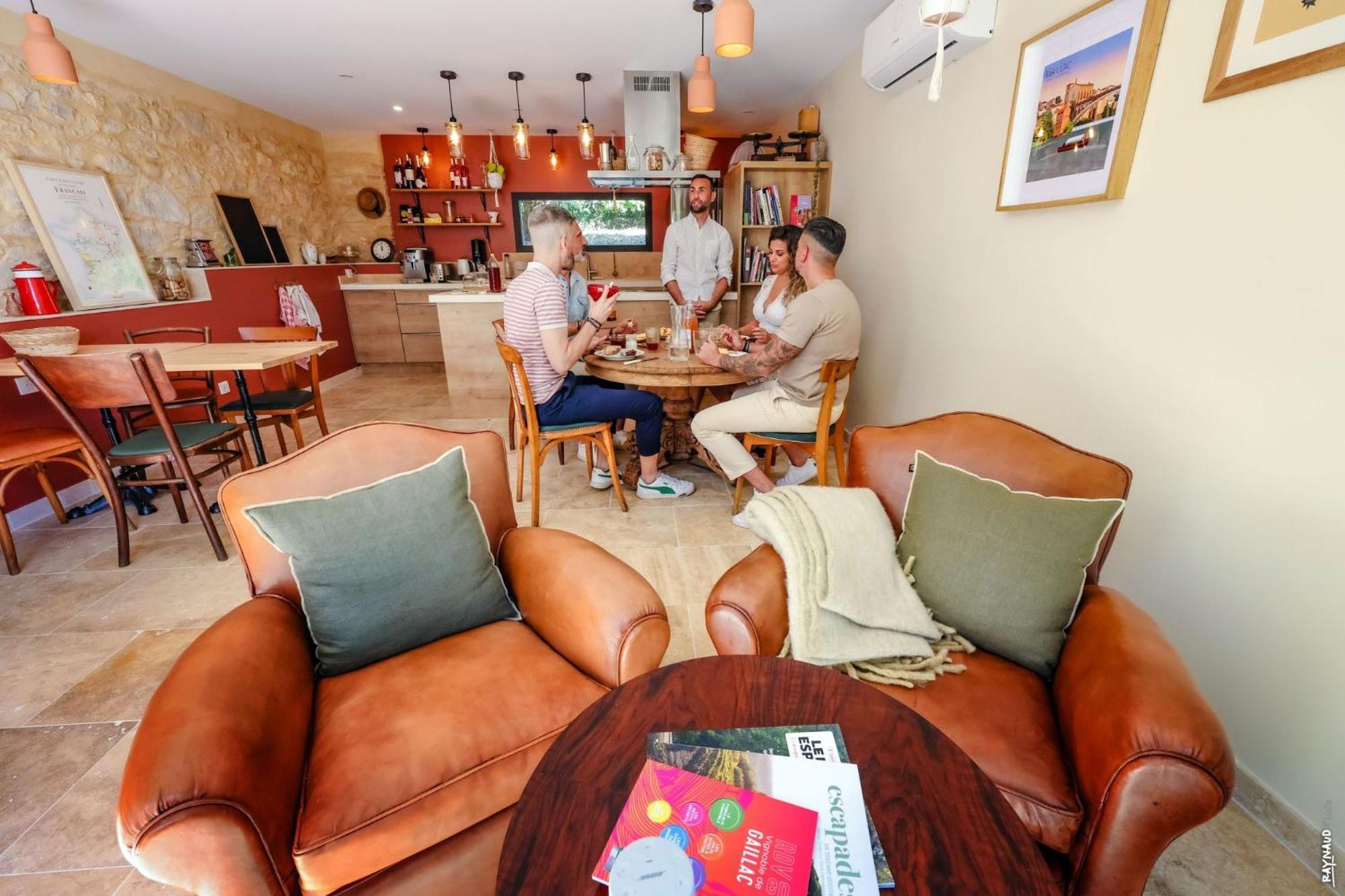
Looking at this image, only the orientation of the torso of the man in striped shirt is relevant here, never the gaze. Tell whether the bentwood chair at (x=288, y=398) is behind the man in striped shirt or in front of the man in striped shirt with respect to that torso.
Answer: behind

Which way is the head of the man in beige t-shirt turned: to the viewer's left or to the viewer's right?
to the viewer's left

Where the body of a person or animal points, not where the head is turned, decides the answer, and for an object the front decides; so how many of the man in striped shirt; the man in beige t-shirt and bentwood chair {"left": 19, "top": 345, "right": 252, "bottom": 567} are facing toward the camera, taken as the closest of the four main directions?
0

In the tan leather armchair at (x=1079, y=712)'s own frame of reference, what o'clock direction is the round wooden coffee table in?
The round wooden coffee table is roughly at 12 o'clock from the tan leather armchair.

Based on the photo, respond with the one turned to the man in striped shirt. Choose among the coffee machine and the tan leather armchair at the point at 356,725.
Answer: the coffee machine

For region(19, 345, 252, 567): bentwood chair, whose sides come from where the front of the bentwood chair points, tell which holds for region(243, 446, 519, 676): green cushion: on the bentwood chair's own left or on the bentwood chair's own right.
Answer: on the bentwood chair's own right

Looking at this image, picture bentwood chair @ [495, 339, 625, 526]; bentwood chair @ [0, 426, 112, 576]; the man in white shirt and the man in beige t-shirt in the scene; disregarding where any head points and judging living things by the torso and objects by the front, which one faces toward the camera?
the man in white shirt

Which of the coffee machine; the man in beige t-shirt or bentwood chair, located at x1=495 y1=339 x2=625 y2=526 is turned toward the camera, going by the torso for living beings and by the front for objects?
the coffee machine

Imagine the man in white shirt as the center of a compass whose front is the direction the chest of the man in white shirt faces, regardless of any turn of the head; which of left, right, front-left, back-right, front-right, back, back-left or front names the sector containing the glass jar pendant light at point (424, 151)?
back-right

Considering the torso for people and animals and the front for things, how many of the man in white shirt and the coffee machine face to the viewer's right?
0

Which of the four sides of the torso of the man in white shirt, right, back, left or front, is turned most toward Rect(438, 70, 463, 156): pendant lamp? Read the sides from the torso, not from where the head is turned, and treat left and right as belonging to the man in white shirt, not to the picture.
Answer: right

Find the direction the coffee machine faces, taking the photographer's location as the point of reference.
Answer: facing the viewer

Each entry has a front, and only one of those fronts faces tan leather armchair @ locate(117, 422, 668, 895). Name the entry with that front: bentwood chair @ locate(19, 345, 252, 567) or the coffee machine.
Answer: the coffee machine

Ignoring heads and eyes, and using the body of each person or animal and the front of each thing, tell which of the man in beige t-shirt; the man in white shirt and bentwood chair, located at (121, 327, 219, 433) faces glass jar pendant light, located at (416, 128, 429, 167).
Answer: the man in beige t-shirt

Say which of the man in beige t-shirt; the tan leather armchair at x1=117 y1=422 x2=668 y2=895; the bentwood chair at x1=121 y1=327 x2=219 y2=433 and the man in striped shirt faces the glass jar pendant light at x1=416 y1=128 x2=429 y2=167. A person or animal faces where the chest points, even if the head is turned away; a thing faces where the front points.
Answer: the man in beige t-shirt

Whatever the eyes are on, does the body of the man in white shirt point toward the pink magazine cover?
yes

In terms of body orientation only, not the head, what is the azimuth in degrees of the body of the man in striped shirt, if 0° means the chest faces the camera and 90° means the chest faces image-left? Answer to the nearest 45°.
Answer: approximately 270°
